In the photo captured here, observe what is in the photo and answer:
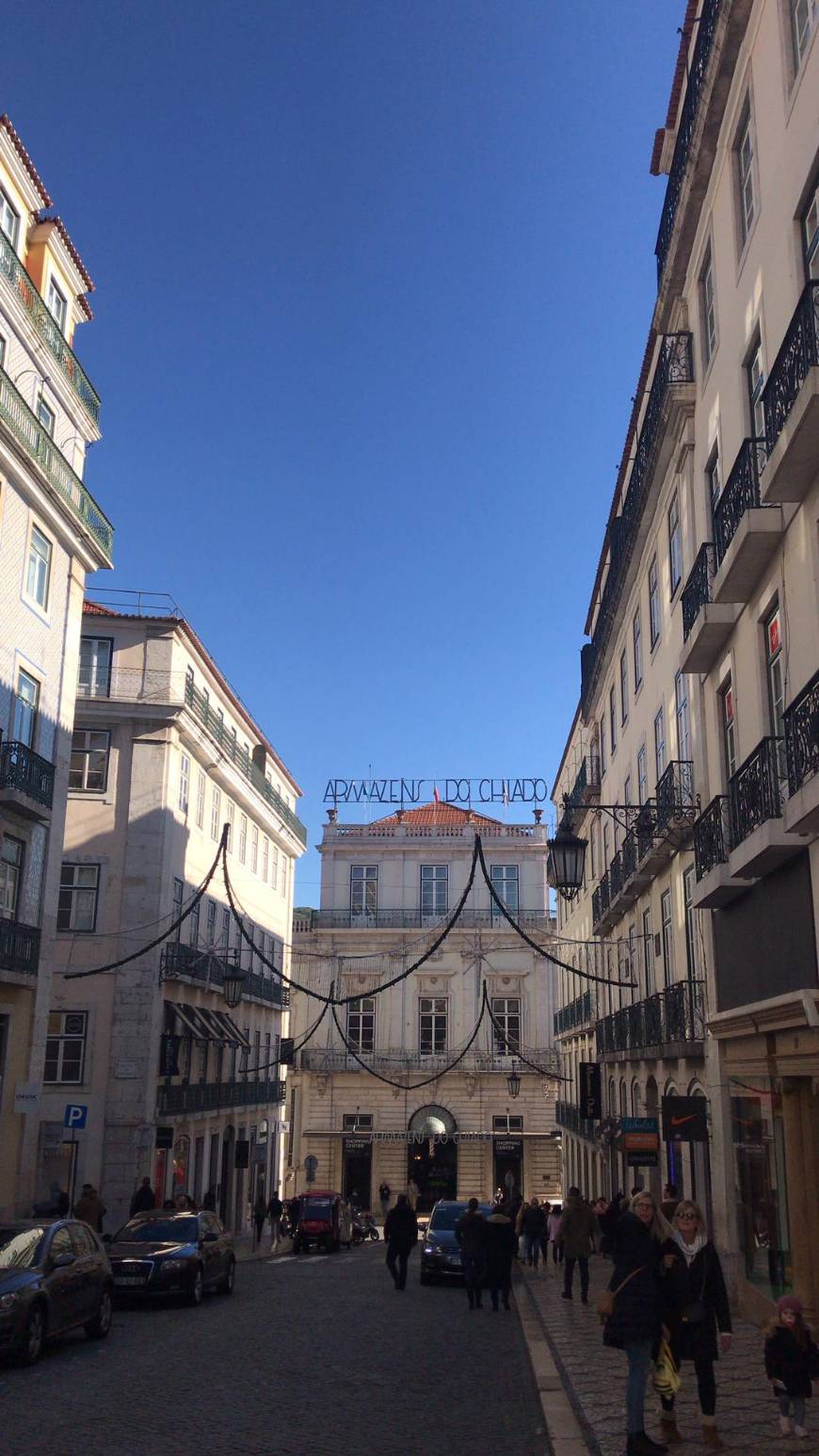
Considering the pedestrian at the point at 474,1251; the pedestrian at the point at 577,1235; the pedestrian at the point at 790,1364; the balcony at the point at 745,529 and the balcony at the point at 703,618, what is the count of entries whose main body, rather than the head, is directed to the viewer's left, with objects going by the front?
2

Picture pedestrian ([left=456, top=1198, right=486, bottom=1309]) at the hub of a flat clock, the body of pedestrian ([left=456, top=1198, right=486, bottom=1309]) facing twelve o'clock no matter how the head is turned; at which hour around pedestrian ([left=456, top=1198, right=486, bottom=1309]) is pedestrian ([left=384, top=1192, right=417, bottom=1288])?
pedestrian ([left=384, top=1192, right=417, bottom=1288]) is roughly at 11 o'clock from pedestrian ([left=456, top=1198, right=486, bottom=1309]).

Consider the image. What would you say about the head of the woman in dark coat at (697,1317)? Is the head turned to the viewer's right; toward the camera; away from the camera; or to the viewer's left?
toward the camera

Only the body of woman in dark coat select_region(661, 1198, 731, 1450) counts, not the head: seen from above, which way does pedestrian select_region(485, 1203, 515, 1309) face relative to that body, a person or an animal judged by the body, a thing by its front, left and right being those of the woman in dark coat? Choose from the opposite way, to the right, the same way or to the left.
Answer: the opposite way

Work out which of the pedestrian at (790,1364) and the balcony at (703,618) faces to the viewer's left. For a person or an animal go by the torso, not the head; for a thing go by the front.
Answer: the balcony

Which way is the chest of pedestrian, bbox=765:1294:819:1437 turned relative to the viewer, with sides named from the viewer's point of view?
facing the viewer

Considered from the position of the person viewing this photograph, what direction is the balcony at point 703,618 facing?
facing to the left of the viewer

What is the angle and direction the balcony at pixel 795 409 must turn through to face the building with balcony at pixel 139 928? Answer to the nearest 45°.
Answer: approximately 45° to its right

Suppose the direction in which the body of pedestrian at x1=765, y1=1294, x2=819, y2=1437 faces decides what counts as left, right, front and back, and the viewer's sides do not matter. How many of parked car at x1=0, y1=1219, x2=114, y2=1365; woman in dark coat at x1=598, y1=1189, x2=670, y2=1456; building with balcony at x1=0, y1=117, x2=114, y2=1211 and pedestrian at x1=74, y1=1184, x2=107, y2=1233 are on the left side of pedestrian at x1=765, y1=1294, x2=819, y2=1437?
0

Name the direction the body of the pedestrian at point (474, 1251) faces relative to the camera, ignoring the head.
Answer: away from the camera

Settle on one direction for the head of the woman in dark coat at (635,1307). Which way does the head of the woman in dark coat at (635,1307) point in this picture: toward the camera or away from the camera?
toward the camera

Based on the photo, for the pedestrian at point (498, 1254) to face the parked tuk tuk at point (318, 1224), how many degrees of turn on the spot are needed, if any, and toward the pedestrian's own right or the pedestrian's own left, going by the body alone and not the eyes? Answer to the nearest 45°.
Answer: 0° — they already face it

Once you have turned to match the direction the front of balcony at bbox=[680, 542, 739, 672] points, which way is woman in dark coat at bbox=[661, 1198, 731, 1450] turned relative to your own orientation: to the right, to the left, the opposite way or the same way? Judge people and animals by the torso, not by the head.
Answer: to the left

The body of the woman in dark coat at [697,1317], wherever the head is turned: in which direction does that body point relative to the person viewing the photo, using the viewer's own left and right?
facing the viewer

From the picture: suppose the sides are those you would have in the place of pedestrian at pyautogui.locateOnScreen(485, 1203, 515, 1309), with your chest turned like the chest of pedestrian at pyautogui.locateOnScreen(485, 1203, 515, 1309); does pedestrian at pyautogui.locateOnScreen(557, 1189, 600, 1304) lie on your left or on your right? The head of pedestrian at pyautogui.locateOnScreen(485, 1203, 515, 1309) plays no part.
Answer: on your right

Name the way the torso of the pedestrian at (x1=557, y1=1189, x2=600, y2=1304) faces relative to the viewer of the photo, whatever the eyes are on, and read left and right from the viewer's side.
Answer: facing away from the viewer

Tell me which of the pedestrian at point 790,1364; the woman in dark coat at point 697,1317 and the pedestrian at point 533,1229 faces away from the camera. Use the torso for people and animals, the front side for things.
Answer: the pedestrian at point 533,1229

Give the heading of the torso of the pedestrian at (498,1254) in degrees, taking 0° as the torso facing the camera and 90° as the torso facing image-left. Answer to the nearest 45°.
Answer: approximately 180°

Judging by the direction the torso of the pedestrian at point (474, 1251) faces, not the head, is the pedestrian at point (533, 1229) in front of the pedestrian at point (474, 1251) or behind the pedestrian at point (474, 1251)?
in front
